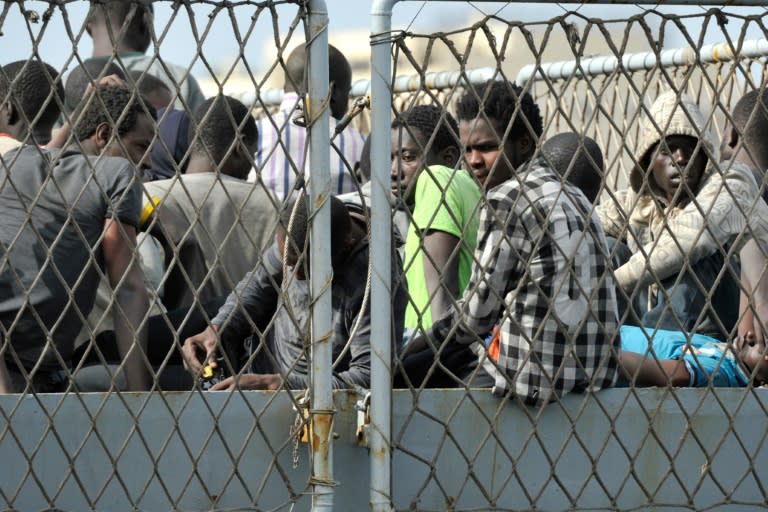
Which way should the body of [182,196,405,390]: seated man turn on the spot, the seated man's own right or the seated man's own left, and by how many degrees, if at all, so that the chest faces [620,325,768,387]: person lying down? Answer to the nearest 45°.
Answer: approximately 135° to the seated man's own left

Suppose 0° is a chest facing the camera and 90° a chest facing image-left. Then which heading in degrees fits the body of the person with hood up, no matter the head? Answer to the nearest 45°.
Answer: approximately 45°

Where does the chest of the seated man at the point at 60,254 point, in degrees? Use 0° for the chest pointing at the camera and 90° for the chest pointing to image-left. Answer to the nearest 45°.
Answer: approximately 225°
